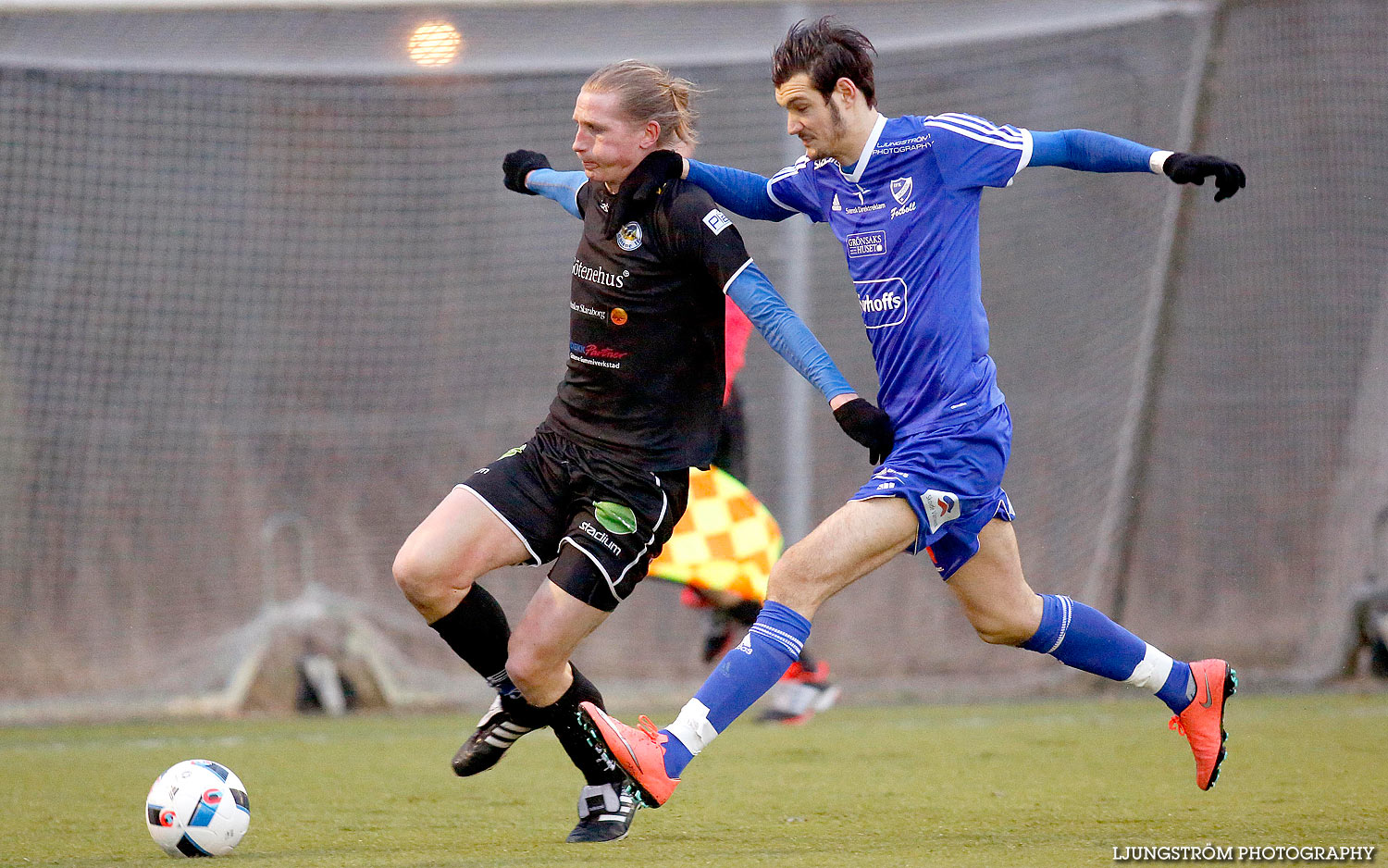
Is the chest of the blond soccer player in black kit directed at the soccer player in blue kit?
no

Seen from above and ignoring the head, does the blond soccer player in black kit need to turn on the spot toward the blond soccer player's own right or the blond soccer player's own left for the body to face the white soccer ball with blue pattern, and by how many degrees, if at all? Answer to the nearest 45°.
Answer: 0° — they already face it

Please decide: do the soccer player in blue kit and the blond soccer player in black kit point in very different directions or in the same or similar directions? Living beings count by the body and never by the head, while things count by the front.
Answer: same or similar directions

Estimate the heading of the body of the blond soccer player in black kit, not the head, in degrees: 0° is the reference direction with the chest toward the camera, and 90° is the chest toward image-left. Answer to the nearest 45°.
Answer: approximately 45°

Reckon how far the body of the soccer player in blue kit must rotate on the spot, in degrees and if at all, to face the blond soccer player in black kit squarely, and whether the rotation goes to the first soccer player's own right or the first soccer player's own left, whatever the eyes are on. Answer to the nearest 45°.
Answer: approximately 45° to the first soccer player's own right

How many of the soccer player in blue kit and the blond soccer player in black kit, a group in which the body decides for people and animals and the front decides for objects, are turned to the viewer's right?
0

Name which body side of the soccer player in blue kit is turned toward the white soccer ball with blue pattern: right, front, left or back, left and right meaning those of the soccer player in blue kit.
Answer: front

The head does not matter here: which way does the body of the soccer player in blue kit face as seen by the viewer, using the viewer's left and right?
facing the viewer and to the left of the viewer

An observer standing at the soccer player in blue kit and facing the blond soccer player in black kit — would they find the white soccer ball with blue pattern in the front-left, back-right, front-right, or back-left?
front-left
